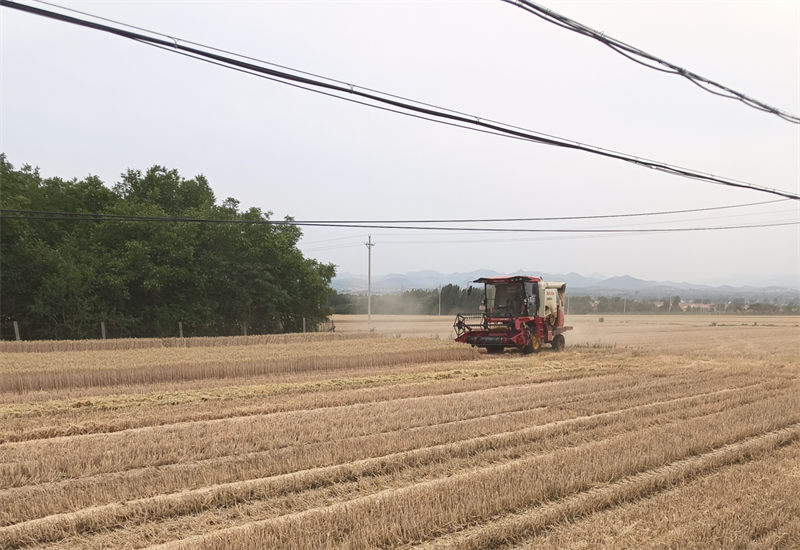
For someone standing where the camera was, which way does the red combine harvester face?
facing the viewer and to the left of the viewer
